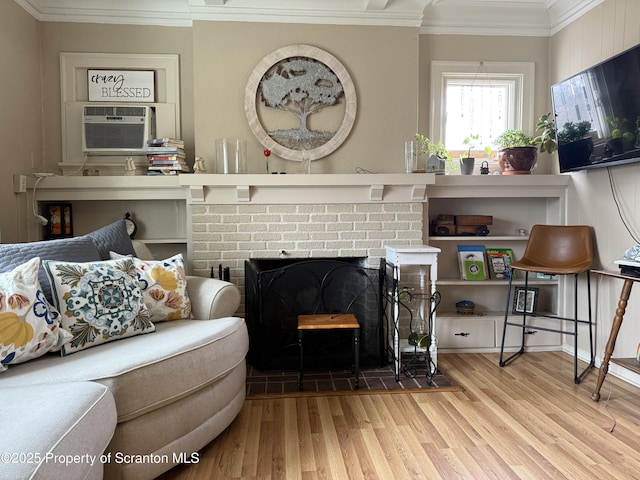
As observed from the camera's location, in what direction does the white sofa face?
facing the viewer and to the right of the viewer

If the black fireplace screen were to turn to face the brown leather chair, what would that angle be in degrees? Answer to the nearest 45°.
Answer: approximately 90° to its left

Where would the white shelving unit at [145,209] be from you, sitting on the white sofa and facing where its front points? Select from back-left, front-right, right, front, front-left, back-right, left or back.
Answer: back-left

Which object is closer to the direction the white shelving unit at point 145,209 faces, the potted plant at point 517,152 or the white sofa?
the white sofa

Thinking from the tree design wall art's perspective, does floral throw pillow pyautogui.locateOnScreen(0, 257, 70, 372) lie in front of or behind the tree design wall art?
in front

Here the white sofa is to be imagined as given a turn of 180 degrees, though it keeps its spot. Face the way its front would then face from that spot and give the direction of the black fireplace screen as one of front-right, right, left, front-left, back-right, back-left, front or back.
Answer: right

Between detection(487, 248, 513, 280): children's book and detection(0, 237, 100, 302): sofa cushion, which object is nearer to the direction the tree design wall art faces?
the sofa cushion

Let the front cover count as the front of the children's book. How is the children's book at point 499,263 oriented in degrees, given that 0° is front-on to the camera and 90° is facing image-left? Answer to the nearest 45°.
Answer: approximately 0°

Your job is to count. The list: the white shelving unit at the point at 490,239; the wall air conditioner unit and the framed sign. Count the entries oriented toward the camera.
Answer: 3
